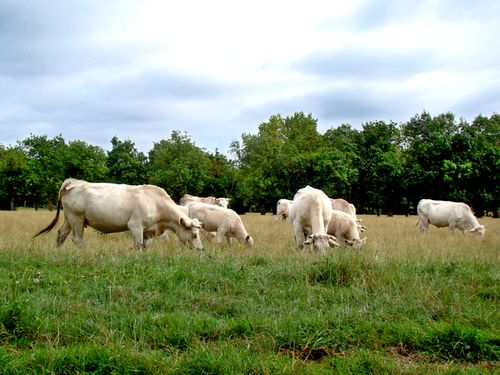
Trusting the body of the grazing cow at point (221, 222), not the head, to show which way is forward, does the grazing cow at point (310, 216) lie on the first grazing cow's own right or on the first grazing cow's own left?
on the first grazing cow's own right

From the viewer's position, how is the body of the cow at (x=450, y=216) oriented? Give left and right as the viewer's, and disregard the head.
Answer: facing to the right of the viewer

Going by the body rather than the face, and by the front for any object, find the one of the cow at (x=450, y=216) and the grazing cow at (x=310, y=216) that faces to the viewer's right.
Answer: the cow

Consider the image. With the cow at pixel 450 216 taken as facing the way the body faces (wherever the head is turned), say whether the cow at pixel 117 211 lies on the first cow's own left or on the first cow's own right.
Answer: on the first cow's own right

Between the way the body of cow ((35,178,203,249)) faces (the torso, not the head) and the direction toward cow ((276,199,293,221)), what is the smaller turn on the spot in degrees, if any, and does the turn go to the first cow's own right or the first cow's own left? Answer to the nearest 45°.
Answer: approximately 45° to the first cow's own left

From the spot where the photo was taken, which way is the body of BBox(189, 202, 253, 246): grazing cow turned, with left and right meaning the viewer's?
facing to the right of the viewer

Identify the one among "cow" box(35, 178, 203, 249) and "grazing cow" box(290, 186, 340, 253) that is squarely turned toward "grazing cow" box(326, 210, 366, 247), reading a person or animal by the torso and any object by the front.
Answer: the cow

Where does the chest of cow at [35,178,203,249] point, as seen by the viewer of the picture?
to the viewer's right
